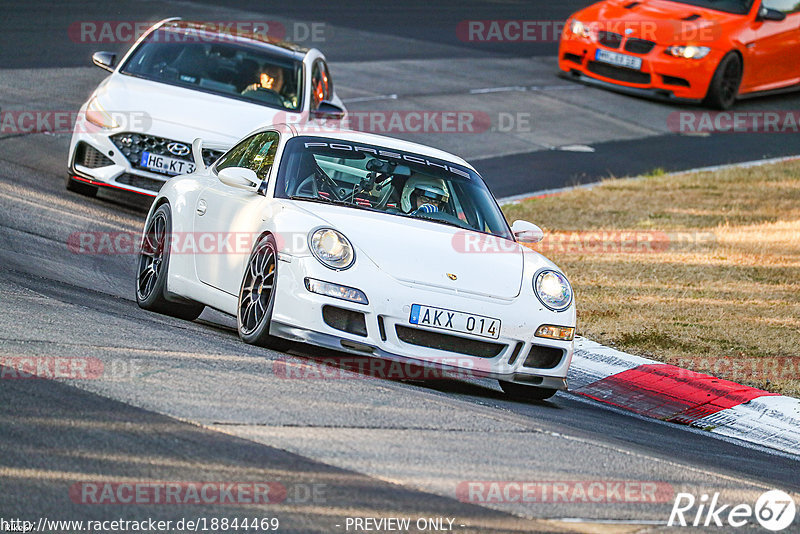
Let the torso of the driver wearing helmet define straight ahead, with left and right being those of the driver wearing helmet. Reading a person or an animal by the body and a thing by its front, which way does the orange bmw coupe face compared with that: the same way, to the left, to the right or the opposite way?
to the right

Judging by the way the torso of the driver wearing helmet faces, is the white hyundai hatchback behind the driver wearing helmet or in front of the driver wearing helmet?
behind

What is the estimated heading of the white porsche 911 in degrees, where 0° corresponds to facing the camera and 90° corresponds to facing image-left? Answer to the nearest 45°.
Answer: approximately 315°

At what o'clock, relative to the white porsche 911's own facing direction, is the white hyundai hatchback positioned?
The white hyundai hatchback is roughly at 7 o'clock from the white porsche 911.

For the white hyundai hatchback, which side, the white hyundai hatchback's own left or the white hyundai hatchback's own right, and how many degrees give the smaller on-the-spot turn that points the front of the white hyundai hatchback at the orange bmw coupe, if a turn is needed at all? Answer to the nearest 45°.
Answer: approximately 180°

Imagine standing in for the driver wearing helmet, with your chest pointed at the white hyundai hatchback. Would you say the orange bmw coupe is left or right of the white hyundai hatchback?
right

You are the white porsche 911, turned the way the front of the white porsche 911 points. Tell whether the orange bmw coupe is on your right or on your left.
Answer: on your left

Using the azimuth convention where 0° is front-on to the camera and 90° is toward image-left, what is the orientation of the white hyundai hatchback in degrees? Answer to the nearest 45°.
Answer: approximately 45°
